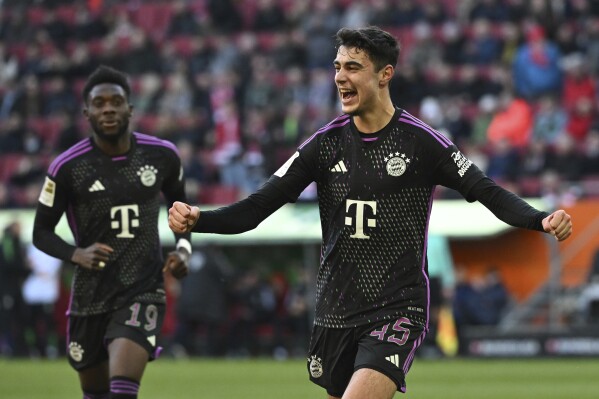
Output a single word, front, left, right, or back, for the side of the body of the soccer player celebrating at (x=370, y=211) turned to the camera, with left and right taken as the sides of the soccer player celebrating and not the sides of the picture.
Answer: front

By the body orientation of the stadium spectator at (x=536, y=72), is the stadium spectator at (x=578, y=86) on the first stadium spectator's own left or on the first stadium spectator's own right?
on the first stadium spectator's own left

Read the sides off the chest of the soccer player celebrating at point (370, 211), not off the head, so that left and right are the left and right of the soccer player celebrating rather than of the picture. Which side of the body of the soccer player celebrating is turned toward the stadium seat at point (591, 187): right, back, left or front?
back

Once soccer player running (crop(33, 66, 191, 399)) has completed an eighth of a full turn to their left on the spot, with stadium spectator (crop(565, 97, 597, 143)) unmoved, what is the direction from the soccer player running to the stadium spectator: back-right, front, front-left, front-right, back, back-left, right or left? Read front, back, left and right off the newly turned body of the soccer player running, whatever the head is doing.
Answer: left

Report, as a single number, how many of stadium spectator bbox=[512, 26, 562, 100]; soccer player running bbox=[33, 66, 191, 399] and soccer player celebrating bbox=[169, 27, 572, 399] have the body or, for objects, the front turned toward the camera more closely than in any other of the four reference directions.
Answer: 3

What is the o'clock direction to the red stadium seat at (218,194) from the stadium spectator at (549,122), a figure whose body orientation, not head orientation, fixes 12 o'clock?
The red stadium seat is roughly at 3 o'clock from the stadium spectator.

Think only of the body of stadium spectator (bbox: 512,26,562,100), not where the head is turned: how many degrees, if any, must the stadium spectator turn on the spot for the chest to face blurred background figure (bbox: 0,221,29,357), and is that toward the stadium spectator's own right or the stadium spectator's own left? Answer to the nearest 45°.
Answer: approximately 90° to the stadium spectator's own right

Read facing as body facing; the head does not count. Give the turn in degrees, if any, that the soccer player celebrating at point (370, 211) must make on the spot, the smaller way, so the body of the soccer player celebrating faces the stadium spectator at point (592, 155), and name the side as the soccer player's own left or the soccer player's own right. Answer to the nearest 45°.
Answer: approximately 180°

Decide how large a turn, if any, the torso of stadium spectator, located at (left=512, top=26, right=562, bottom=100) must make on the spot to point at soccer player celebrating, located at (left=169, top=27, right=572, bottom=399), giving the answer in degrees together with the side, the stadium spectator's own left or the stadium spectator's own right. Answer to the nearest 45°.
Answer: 0° — they already face them

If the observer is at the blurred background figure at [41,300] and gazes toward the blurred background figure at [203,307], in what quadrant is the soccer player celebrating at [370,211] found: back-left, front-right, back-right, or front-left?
front-right

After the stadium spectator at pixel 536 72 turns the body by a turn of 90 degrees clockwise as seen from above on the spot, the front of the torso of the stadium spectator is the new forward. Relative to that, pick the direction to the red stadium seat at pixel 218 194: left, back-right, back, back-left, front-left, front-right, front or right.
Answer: front

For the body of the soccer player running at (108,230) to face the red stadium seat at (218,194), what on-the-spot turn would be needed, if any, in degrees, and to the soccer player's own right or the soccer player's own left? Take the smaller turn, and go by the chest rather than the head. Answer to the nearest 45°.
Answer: approximately 180°

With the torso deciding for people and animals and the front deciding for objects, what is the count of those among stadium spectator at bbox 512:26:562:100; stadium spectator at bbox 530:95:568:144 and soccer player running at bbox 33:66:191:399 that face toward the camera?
3

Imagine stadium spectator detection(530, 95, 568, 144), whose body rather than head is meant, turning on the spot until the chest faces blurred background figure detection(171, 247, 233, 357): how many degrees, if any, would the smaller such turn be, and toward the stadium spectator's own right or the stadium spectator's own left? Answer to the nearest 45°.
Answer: approximately 90° to the stadium spectator's own right

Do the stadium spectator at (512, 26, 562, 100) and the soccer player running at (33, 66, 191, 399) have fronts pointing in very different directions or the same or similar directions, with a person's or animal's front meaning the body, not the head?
same or similar directions

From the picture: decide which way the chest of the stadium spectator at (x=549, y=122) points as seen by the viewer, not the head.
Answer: toward the camera

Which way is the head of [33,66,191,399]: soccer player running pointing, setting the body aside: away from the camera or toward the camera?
toward the camera

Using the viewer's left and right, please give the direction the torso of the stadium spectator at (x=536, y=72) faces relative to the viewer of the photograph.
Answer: facing the viewer
